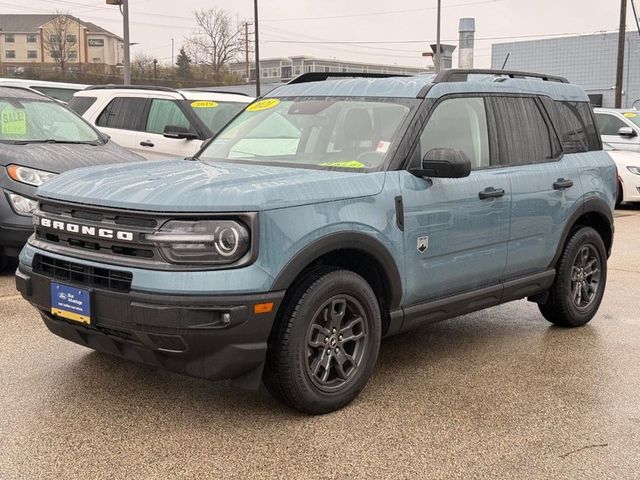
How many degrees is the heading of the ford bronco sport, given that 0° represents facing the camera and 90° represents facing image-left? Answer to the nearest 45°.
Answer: approximately 45°

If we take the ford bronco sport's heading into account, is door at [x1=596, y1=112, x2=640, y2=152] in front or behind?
behind

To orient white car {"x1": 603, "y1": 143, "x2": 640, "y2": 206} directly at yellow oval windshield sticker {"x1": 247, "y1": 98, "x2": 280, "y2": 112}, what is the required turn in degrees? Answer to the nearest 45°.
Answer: approximately 45° to its right

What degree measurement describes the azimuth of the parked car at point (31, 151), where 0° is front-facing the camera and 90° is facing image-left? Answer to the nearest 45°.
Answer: approximately 315°

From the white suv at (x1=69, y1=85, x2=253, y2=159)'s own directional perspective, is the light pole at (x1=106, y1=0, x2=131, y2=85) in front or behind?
behind

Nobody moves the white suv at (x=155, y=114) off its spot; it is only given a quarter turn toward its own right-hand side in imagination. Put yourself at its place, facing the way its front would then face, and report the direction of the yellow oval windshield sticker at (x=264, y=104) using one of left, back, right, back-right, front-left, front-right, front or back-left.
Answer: front-left

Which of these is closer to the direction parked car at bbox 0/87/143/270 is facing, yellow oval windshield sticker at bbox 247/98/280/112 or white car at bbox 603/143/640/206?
the yellow oval windshield sticker

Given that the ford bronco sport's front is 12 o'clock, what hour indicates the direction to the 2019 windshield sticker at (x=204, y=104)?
The 2019 windshield sticker is roughly at 4 o'clock from the ford bronco sport.
